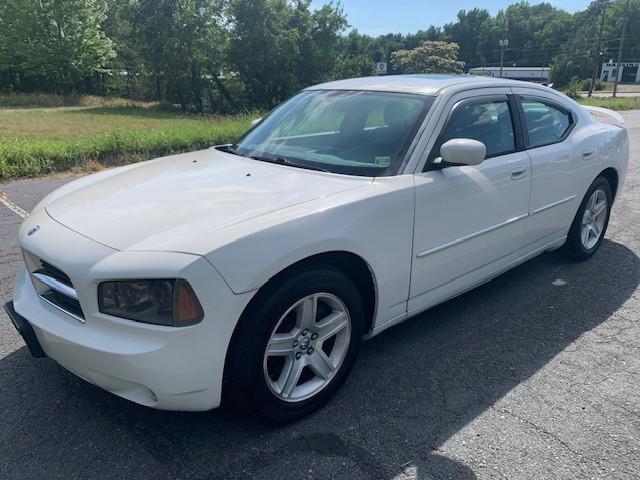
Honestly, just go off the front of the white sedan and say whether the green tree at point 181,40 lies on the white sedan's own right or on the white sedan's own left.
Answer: on the white sedan's own right

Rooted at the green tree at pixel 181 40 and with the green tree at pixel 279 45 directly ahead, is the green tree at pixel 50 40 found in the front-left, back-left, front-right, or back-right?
back-left

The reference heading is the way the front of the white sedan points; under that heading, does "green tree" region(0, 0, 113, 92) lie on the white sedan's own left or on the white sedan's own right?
on the white sedan's own right

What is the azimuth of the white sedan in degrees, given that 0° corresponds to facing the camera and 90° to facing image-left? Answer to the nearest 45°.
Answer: approximately 45°

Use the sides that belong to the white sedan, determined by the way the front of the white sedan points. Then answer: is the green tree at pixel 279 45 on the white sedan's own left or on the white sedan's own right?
on the white sedan's own right
